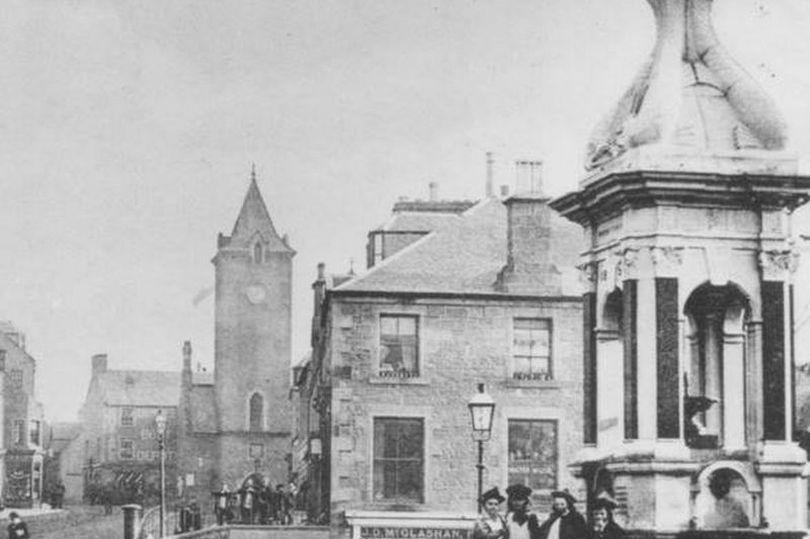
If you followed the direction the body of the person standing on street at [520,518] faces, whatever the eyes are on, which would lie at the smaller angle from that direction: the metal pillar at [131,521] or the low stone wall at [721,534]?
the low stone wall

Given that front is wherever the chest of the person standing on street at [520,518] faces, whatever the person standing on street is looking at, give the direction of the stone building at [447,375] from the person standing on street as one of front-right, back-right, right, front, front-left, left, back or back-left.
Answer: back

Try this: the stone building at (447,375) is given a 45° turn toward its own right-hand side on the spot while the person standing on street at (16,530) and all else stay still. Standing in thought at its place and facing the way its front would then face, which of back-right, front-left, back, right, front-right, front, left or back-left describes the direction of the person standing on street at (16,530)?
front-right

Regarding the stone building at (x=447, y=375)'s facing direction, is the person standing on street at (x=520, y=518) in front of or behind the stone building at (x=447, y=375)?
in front

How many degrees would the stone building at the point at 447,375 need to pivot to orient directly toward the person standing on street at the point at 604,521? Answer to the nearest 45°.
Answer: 0° — it already faces them

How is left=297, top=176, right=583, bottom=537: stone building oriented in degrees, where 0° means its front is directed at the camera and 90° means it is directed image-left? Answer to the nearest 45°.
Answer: approximately 0°

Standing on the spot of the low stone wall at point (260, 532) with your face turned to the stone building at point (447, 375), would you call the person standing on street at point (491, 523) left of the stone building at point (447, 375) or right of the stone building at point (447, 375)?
right

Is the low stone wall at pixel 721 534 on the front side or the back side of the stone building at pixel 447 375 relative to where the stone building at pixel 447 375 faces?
on the front side

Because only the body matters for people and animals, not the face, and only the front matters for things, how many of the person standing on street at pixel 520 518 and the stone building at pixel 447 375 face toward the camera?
2

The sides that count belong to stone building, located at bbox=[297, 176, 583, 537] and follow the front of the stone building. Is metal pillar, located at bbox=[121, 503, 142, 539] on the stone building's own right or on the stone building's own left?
on the stone building's own right

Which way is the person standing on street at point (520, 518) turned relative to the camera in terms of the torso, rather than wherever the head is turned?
toward the camera
